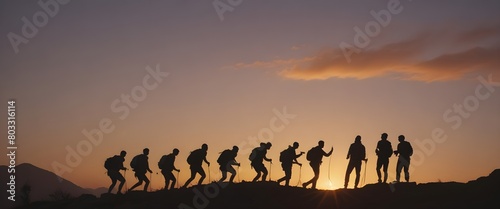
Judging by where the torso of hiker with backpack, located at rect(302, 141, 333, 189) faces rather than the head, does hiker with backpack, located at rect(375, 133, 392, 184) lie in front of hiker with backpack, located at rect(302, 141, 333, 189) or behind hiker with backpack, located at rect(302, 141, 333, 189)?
in front

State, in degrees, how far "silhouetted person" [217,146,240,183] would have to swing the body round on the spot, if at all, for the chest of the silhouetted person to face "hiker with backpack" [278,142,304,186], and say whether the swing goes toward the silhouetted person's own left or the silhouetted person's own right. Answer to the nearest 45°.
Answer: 0° — they already face them

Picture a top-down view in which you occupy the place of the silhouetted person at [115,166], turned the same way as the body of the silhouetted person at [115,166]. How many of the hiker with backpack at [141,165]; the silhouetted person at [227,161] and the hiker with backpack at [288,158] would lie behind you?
0

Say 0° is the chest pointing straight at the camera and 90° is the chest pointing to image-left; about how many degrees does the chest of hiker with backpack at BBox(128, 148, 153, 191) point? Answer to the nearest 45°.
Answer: approximately 270°

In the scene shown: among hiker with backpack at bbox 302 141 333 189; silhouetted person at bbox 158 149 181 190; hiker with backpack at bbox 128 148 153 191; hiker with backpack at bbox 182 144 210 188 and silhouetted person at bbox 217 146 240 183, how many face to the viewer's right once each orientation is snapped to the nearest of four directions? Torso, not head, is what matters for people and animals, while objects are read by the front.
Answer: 5

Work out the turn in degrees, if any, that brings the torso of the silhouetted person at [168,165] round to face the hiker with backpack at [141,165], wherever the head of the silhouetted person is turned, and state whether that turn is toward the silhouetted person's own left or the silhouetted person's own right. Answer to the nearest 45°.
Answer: approximately 180°

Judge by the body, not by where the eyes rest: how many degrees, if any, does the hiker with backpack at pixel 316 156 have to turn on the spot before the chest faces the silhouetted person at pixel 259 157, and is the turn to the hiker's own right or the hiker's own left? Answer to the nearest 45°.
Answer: approximately 180°

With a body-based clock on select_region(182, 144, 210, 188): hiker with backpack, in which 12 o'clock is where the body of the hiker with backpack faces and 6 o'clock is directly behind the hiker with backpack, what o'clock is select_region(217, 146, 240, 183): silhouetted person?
The silhouetted person is roughly at 12 o'clock from the hiker with backpack.

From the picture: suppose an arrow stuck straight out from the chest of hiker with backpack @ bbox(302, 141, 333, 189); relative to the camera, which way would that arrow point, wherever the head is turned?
to the viewer's right

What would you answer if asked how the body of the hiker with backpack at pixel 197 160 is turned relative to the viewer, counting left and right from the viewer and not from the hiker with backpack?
facing to the right of the viewer

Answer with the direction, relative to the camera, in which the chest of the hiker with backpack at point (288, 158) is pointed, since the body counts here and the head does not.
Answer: to the viewer's right

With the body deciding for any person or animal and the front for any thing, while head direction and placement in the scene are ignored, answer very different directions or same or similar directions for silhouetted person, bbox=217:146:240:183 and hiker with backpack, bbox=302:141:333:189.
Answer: same or similar directions

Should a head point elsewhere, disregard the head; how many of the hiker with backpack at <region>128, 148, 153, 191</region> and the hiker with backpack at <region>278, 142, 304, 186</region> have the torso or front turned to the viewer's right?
2

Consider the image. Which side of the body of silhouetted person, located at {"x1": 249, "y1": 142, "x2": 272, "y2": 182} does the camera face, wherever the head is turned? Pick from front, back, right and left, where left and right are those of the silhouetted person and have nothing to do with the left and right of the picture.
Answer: right

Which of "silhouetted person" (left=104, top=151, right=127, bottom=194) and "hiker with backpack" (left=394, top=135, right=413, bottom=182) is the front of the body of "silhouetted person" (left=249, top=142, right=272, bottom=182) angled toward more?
the hiker with backpack

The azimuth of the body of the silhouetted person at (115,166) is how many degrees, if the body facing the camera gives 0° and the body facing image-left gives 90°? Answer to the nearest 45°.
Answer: approximately 270°

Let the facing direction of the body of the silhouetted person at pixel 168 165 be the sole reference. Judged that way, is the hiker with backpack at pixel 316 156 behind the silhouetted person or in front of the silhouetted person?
in front

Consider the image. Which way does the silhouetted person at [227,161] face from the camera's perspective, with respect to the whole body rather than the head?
to the viewer's right
